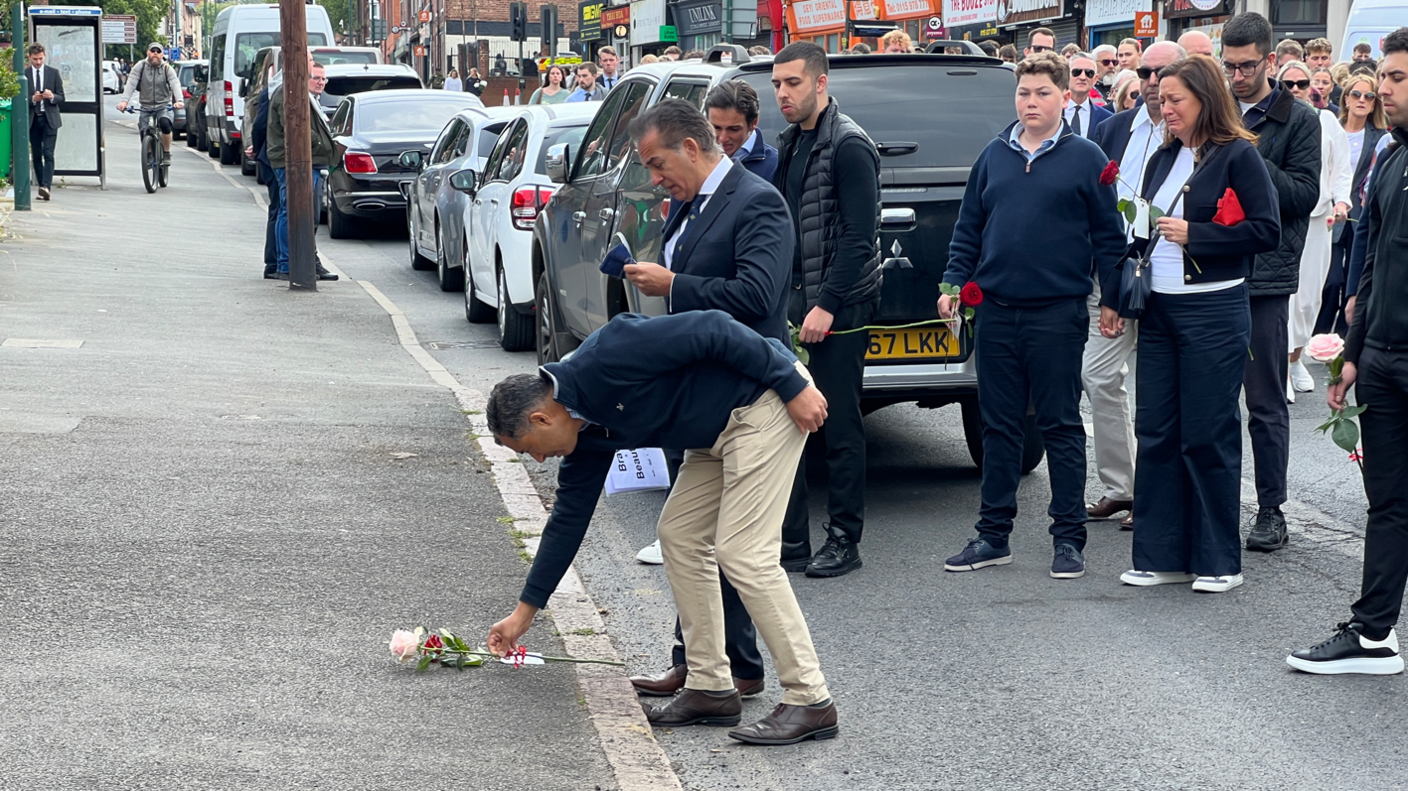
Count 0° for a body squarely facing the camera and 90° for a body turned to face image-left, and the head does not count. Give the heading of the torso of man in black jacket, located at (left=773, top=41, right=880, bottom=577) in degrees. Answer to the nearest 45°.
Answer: approximately 45°

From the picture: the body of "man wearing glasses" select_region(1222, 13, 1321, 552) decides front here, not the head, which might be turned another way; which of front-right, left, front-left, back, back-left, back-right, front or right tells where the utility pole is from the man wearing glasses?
right

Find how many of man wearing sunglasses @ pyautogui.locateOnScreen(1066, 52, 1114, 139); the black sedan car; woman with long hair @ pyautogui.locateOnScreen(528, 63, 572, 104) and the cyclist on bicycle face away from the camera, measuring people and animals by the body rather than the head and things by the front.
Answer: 1

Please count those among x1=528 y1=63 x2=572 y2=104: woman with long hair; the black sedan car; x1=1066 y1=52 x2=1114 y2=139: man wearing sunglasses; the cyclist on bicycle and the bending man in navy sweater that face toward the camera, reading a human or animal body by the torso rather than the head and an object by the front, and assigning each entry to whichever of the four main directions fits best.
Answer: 3

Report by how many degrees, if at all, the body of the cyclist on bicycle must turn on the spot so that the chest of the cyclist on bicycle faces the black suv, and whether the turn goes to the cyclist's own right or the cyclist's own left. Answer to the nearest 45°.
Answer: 0° — they already face it

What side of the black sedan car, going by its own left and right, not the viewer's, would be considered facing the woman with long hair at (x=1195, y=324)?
back

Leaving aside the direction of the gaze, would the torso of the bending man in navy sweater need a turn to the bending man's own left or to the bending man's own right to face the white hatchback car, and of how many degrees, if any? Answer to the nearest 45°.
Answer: approximately 90° to the bending man's own right

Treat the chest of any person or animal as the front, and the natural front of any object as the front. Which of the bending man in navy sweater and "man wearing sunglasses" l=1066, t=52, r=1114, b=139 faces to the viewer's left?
the bending man in navy sweater

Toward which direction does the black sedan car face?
away from the camera

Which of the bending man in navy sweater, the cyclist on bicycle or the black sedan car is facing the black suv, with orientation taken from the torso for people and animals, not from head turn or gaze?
the cyclist on bicycle

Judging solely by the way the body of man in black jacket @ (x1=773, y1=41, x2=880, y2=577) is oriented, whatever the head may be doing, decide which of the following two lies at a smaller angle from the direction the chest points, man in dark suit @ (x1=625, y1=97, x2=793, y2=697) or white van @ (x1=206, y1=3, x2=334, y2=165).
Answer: the man in dark suit

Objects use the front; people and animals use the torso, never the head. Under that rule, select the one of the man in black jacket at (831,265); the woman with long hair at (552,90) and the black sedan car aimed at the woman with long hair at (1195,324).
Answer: the woman with long hair at (552,90)

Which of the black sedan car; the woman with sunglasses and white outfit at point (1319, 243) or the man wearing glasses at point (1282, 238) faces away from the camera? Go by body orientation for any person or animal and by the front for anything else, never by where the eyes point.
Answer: the black sedan car

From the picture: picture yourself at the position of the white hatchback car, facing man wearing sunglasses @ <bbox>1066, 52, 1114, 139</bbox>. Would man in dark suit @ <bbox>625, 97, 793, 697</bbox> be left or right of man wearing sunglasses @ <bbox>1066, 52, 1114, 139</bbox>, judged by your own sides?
right

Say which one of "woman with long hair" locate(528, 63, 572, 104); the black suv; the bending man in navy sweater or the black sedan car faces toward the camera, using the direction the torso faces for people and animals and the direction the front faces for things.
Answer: the woman with long hair
